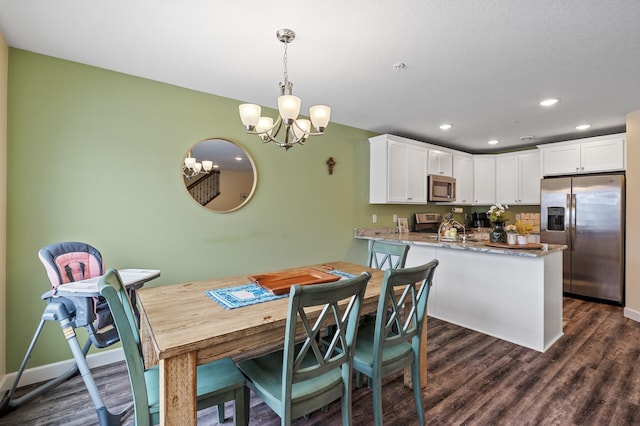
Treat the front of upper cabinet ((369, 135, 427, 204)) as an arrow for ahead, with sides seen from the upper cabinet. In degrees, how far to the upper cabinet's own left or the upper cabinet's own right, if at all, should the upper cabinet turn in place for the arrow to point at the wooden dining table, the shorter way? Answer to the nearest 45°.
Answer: approximately 45° to the upper cabinet's own right

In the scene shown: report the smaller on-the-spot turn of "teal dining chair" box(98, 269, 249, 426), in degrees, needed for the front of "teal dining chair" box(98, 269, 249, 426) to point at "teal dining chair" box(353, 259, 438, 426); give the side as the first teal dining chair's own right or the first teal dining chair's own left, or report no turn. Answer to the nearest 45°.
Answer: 0° — it already faces it

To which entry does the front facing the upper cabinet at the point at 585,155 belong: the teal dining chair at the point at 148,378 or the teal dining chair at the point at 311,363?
the teal dining chair at the point at 148,378

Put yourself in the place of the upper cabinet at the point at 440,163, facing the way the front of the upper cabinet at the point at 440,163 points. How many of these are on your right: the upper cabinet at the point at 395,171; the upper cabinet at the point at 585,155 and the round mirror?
2

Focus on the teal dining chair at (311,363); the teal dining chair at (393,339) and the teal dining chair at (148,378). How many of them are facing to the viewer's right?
1

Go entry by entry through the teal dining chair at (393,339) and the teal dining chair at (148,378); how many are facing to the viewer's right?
1

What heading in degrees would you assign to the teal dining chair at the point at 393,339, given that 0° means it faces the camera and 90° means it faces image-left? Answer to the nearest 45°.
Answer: approximately 135°

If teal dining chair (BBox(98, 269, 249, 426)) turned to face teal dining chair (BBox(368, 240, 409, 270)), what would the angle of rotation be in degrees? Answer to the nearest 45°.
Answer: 0° — it already faces it

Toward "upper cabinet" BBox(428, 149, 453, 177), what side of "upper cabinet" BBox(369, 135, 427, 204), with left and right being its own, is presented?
left

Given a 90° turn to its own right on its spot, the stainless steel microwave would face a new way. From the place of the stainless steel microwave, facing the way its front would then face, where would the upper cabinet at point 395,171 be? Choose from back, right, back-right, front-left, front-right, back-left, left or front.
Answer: front

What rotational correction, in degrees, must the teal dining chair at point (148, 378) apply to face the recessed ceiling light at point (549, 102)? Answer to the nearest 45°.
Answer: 0° — it already faces it

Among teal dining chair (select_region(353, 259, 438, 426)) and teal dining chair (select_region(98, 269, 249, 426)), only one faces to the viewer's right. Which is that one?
teal dining chair (select_region(98, 269, 249, 426))

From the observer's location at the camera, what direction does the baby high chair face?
facing the viewer and to the right of the viewer

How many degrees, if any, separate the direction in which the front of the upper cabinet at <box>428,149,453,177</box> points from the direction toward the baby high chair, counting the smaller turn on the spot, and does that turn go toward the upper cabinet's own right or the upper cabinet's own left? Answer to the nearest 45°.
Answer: approximately 90° to the upper cabinet's own right

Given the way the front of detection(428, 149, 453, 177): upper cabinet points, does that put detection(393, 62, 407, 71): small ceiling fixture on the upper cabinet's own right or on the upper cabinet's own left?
on the upper cabinet's own right

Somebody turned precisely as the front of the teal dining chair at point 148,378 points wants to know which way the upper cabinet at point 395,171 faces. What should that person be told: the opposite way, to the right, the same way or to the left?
to the right

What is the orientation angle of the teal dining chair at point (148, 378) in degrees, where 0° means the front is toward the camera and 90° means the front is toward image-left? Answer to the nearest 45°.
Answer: approximately 270°
